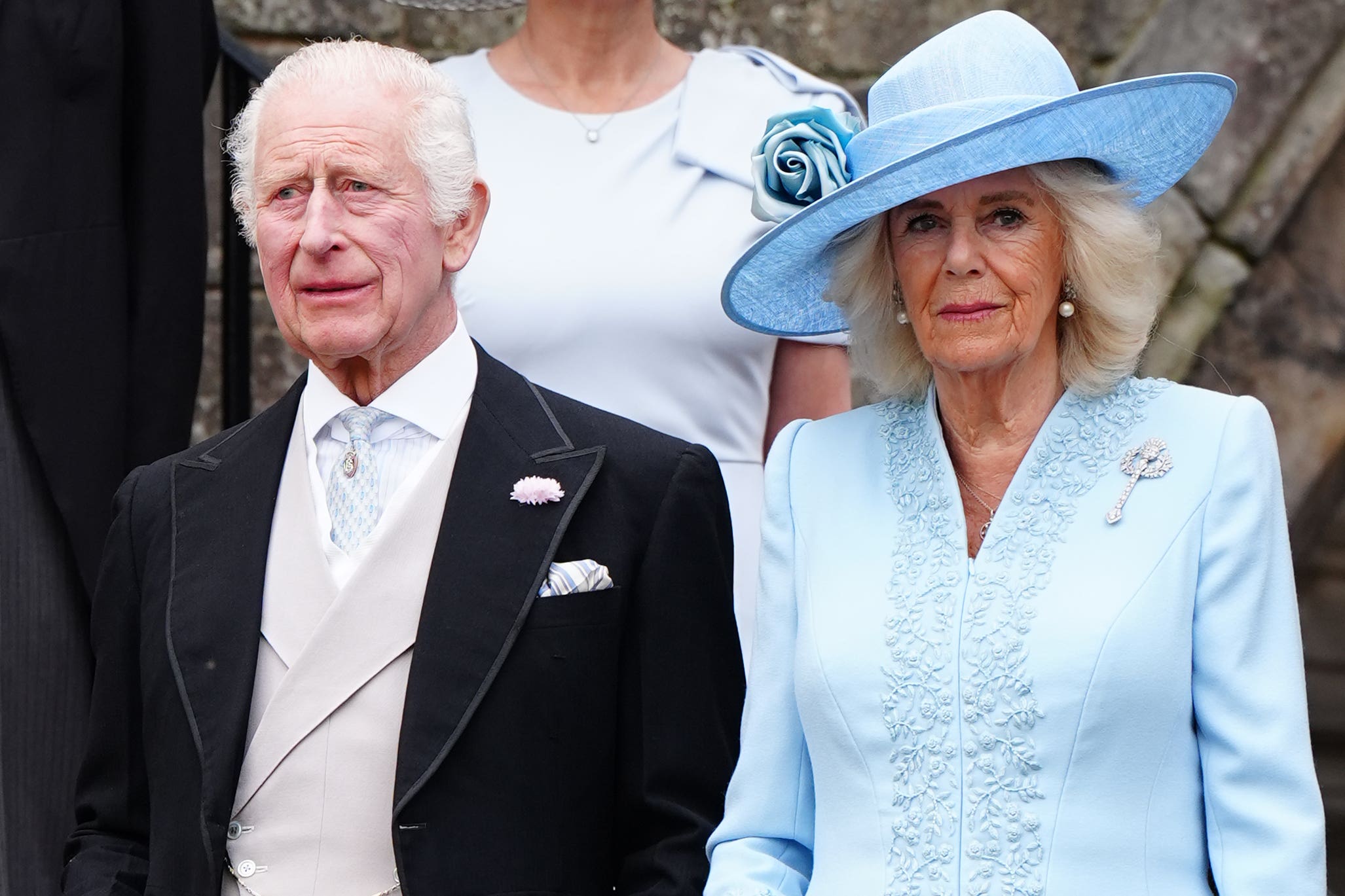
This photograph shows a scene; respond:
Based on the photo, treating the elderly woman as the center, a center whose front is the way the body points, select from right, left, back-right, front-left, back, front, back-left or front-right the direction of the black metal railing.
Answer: back-right

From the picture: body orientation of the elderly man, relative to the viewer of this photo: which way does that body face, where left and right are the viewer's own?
facing the viewer and to the left of the viewer

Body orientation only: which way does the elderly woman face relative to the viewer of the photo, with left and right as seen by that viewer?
facing the viewer

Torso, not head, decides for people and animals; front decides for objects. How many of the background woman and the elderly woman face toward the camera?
2

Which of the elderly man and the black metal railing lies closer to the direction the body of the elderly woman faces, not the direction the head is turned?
the elderly man

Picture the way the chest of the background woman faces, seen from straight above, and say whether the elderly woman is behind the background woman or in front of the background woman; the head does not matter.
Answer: in front

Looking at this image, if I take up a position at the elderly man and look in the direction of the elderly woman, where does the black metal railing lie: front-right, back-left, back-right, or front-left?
back-left

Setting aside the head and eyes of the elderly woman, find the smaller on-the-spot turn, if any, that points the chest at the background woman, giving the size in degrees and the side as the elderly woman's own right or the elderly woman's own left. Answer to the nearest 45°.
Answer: approximately 135° to the elderly woman's own right

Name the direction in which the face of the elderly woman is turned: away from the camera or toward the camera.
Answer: toward the camera

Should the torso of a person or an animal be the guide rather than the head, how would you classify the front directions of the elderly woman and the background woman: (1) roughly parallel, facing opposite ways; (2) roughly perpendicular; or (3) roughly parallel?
roughly parallel

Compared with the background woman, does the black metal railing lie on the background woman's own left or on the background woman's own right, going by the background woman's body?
on the background woman's own right

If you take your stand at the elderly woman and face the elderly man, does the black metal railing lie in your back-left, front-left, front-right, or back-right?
front-right

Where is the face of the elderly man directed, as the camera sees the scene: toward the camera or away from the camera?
toward the camera

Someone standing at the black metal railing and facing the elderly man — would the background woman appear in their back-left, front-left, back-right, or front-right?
front-left

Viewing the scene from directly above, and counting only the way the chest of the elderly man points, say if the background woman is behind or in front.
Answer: behind
